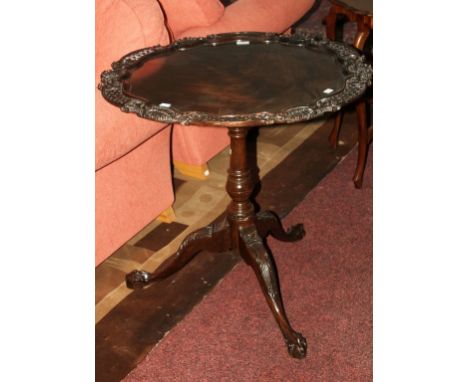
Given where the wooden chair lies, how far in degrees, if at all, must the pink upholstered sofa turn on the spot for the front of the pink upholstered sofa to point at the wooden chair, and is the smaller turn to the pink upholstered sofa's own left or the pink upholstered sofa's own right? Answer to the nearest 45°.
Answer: approximately 90° to the pink upholstered sofa's own left

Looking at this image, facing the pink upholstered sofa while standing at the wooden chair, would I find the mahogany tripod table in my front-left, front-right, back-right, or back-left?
front-left

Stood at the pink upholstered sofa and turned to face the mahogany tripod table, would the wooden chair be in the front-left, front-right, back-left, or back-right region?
front-left

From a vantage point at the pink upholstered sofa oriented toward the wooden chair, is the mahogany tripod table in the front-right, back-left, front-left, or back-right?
front-right

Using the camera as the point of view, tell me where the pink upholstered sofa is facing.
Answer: facing the viewer and to the right of the viewer

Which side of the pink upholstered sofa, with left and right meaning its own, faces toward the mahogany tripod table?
front
